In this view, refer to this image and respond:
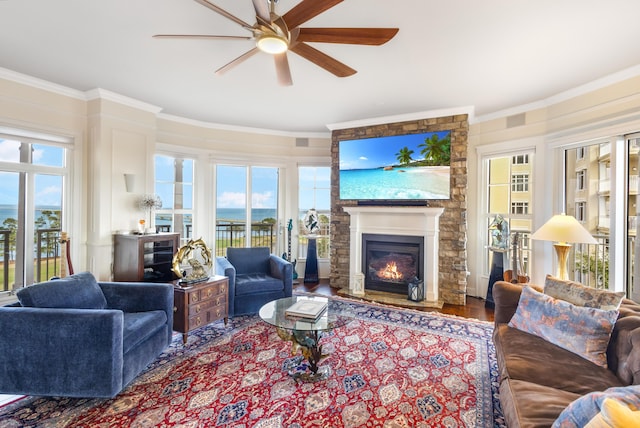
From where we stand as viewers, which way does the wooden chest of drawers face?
facing the viewer and to the right of the viewer

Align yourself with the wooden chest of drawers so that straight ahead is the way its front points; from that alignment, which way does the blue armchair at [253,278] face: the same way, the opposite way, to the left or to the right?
the same way

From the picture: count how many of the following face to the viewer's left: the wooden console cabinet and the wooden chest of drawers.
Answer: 0

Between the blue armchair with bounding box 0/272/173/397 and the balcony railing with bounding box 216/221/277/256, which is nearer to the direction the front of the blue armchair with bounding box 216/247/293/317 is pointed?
the blue armchair

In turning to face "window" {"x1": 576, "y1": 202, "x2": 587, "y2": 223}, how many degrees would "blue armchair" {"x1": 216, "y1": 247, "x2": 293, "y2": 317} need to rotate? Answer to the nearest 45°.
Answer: approximately 135° to its left

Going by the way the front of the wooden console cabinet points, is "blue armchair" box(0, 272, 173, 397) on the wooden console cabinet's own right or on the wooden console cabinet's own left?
on the wooden console cabinet's own right

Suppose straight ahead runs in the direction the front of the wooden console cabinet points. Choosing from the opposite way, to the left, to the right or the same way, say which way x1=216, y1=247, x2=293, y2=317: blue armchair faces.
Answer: the same way

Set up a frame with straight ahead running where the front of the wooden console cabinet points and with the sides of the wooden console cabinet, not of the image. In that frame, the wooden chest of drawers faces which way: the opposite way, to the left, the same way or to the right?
the same way

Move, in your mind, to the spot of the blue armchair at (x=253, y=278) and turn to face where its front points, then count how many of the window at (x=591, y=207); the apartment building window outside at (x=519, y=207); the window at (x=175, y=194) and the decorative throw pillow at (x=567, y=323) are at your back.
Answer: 1

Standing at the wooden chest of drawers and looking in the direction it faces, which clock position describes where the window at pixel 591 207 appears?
The window is roughly at 11 o'clock from the wooden chest of drawers.

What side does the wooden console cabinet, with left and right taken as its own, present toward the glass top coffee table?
front

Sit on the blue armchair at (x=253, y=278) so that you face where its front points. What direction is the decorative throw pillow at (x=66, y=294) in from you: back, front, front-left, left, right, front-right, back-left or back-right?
right

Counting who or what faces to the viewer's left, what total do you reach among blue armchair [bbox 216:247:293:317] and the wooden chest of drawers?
0

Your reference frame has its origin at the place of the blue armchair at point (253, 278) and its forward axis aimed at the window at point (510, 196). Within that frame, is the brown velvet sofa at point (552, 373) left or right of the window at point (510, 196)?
right

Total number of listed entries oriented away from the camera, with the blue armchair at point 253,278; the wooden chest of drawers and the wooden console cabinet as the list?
0

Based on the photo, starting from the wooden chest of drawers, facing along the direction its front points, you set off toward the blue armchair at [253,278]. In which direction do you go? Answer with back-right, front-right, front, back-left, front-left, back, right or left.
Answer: left

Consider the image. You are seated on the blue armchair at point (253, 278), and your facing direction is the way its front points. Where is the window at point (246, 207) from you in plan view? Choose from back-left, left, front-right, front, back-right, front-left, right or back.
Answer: back-left

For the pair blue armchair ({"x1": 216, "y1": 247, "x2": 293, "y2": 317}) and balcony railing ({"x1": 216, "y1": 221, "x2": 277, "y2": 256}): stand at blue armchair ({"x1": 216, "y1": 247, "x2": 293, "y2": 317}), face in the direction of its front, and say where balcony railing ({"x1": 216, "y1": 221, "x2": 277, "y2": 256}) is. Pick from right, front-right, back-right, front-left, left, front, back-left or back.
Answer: back-left
